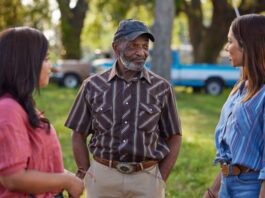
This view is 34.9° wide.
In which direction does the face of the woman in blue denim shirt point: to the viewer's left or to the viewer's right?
to the viewer's left

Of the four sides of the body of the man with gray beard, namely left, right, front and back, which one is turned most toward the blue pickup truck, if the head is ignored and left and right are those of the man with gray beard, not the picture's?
back

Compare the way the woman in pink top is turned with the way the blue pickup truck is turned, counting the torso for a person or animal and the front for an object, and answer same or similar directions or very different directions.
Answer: very different directions

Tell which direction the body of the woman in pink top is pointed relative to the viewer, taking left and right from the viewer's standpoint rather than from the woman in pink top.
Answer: facing to the right of the viewer

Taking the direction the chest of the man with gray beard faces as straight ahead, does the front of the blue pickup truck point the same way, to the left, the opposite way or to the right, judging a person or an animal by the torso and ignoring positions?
to the right

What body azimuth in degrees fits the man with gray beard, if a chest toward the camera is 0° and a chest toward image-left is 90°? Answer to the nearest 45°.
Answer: approximately 0°

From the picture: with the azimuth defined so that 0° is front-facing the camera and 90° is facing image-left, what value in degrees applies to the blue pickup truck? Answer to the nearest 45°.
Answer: approximately 90°

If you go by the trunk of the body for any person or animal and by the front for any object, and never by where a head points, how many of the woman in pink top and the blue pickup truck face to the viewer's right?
1

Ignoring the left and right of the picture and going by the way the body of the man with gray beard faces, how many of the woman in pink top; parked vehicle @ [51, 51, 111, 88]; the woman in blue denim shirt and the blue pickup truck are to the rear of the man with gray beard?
2

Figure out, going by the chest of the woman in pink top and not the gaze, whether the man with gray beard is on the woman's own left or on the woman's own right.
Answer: on the woman's own left
